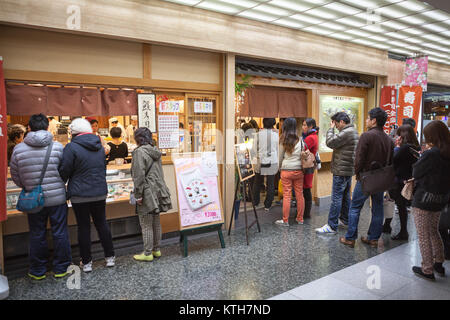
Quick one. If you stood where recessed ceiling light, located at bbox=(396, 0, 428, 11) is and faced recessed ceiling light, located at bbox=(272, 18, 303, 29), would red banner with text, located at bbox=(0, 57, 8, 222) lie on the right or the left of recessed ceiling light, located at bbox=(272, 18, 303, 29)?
left

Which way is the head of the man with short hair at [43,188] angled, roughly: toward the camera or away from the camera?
away from the camera

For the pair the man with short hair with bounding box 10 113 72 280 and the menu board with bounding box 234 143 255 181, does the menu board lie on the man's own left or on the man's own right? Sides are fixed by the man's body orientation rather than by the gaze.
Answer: on the man's own right

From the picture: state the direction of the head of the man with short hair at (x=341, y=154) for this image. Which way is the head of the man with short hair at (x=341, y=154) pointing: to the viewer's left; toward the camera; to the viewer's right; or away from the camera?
to the viewer's left

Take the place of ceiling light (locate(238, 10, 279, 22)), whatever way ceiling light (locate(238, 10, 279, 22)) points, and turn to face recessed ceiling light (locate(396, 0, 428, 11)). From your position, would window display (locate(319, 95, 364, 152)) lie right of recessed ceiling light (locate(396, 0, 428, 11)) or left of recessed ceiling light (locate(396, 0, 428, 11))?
left

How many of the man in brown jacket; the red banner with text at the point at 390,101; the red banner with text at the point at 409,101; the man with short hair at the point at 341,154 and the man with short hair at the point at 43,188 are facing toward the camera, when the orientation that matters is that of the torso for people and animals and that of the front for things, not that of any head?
2

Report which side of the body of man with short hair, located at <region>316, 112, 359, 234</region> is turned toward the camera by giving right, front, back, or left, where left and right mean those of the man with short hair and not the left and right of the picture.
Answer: left

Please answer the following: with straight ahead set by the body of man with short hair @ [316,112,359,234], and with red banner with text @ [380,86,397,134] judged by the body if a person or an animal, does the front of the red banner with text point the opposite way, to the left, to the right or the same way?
to the left

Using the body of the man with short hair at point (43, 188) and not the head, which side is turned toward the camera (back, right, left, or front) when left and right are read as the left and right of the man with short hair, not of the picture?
back
